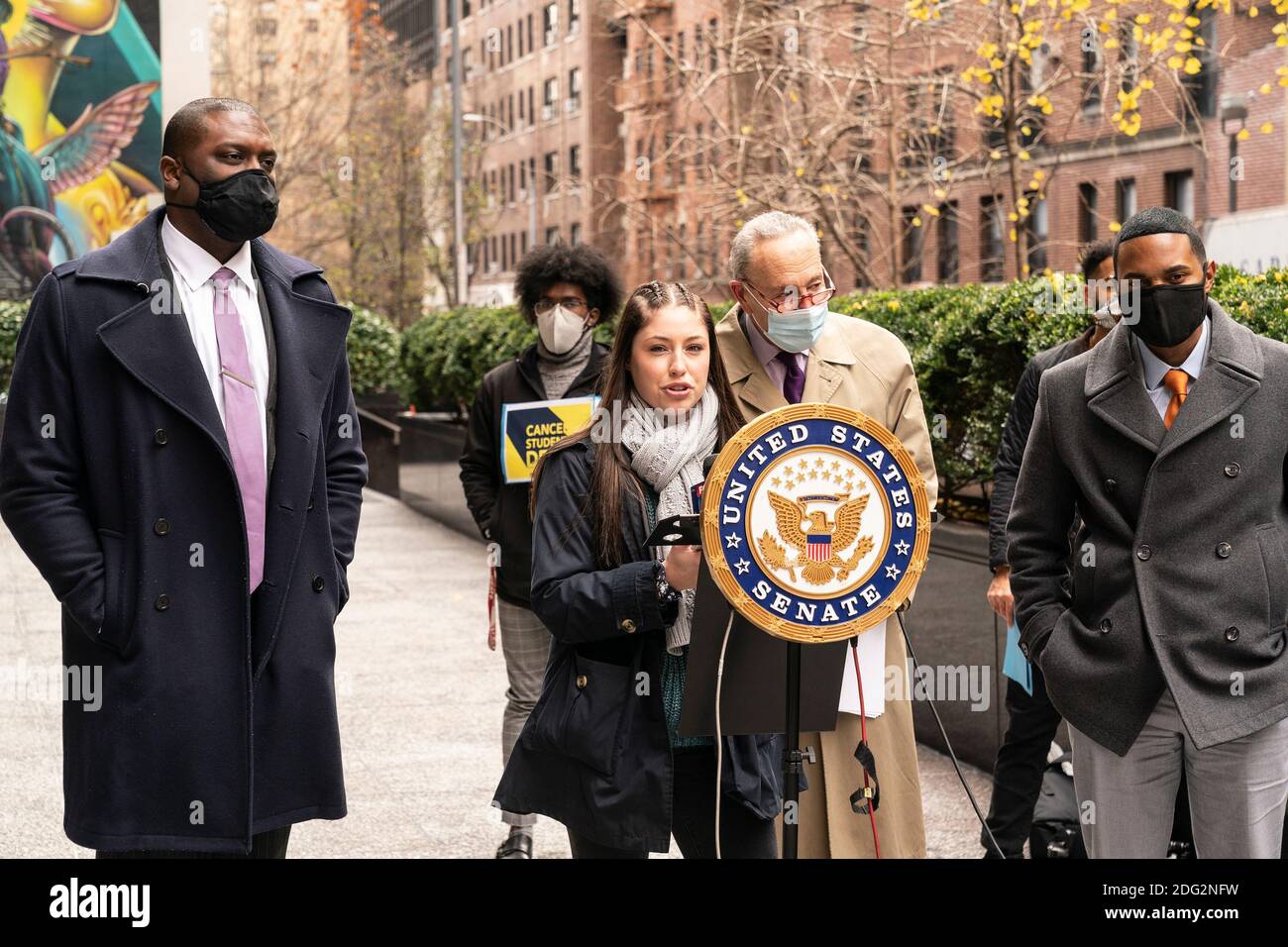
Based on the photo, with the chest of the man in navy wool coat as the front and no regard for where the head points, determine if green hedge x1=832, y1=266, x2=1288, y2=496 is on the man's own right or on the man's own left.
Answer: on the man's own left

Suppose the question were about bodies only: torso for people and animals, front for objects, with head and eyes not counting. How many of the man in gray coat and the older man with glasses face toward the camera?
2

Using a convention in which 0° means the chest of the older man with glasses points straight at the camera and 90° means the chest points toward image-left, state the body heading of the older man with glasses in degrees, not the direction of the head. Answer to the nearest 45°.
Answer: approximately 0°

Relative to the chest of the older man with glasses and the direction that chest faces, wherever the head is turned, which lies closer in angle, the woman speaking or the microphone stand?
the microphone stand

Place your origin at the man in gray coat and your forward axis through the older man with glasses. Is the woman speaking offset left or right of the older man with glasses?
left

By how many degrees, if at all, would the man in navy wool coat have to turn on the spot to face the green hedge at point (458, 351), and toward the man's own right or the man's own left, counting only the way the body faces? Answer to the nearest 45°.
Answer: approximately 135° to the man's own left

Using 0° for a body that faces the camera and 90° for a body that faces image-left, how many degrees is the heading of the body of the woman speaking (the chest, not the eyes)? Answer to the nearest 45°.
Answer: approximately 315°

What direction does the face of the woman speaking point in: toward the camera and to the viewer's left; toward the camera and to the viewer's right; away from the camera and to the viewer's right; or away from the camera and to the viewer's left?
toward the camera and to the viewer's right

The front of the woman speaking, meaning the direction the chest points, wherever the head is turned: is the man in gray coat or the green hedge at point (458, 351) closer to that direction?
the man in gray coat
